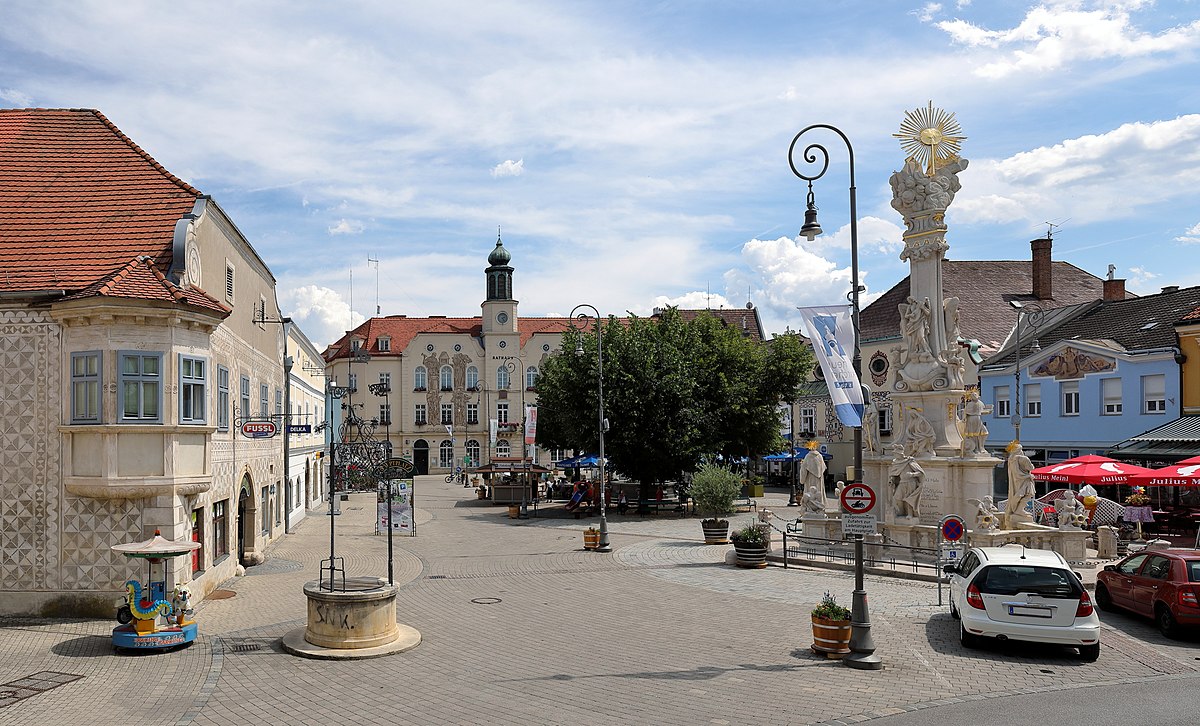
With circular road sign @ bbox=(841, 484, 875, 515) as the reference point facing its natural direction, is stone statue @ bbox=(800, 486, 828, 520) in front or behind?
behind

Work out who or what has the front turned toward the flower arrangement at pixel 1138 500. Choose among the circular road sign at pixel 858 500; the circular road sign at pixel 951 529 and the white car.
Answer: the white car

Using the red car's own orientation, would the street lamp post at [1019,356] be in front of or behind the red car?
in front

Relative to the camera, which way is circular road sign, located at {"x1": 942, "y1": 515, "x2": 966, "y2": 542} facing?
toward the camera

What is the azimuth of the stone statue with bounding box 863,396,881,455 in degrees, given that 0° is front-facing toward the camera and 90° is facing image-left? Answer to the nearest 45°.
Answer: approximately 45°

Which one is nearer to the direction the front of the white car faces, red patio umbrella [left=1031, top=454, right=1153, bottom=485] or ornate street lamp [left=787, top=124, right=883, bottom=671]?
the red patio umbrella

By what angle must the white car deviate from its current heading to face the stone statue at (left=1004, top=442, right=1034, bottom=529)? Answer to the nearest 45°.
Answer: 0° — it already faces it

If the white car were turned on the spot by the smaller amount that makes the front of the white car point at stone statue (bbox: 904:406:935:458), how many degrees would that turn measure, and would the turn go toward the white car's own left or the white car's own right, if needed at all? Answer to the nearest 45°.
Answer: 0° — it already faces it

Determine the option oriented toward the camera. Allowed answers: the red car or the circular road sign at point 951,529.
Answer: the circular road sign

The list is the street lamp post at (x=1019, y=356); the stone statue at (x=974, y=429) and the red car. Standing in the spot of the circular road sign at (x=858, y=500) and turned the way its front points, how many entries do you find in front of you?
0

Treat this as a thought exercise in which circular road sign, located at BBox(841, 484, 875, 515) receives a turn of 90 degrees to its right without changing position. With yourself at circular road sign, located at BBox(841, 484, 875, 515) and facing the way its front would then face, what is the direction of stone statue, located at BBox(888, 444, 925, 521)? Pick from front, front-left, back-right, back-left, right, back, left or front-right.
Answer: right

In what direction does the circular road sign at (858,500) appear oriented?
toward the camera

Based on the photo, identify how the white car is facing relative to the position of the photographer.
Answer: facing away from the viewer

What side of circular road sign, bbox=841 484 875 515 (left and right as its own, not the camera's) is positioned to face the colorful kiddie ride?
right

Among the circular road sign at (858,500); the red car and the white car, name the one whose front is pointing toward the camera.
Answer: the circular road sign
